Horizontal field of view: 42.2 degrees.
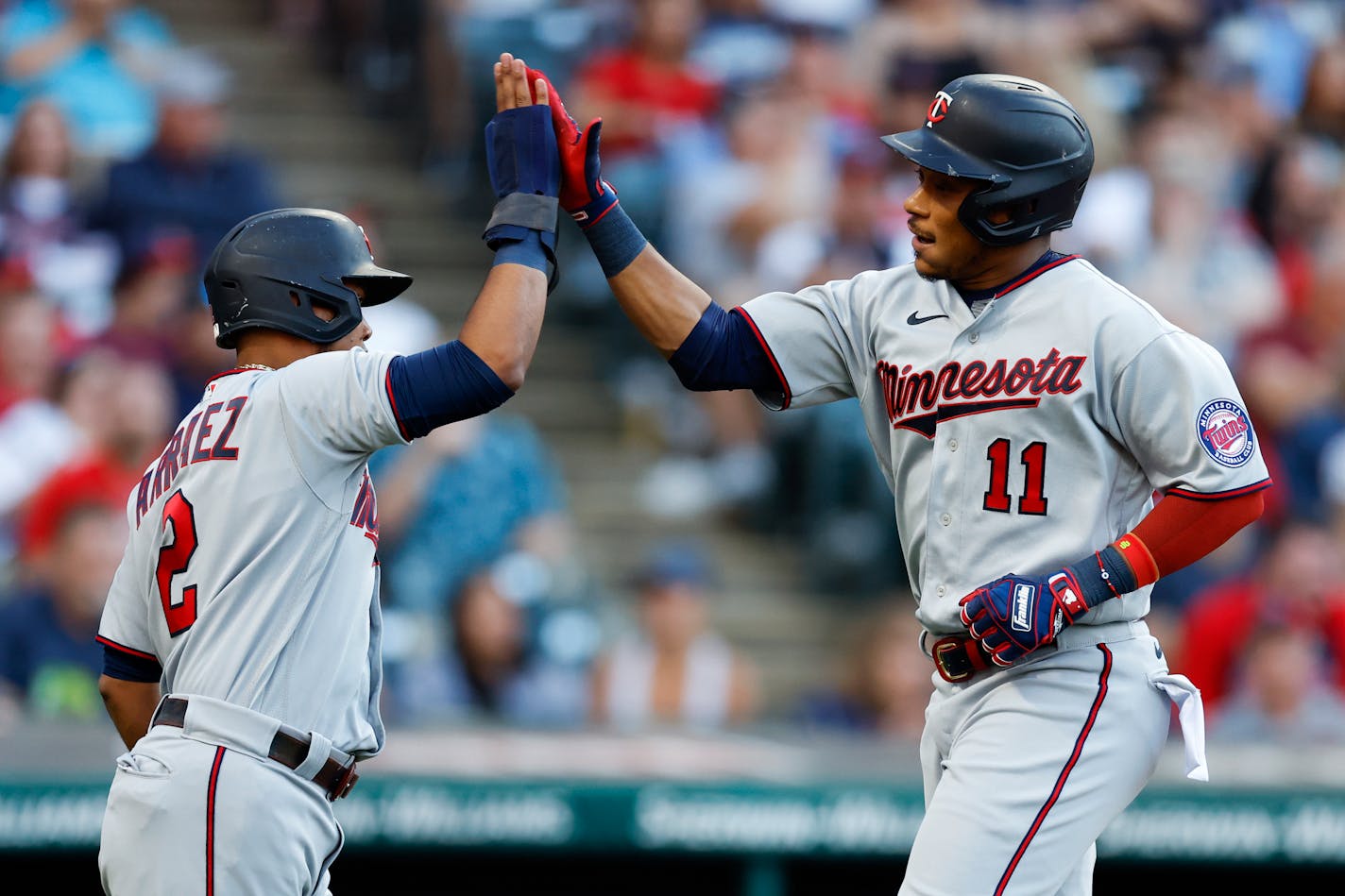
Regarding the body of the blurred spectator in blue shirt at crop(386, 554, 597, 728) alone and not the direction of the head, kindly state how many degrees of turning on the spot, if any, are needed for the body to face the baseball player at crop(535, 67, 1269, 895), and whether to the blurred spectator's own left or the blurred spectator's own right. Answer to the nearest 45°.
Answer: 0° — they already face them

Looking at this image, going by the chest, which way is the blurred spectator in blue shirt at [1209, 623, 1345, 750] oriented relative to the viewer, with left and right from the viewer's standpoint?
facing the viewer

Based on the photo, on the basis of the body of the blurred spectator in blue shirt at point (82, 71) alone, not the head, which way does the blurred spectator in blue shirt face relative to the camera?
toward the camera

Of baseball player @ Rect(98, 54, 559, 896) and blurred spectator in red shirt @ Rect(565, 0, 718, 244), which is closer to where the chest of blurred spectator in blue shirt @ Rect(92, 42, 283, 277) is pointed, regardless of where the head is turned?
the baseball player

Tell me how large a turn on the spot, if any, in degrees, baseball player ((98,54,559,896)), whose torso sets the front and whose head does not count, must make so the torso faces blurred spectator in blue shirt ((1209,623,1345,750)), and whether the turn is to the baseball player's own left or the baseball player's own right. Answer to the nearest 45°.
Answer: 0° — they already face them

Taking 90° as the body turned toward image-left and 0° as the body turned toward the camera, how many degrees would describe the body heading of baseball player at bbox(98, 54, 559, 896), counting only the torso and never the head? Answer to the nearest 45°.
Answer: approximately 225°

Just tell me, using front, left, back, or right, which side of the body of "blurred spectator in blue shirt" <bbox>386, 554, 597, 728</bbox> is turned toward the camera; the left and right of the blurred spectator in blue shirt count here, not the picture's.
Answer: front

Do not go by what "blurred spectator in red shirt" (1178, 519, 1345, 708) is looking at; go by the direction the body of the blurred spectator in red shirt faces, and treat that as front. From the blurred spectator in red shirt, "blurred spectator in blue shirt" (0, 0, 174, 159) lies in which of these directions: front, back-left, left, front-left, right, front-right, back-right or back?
right

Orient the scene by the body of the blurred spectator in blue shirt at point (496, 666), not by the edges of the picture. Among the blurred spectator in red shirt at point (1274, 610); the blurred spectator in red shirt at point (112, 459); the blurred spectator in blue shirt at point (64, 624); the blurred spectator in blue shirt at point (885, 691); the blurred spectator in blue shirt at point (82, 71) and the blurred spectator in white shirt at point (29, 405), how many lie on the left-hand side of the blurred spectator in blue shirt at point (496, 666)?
2

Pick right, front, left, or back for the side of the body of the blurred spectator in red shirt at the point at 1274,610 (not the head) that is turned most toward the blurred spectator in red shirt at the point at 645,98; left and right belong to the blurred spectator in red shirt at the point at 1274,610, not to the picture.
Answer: back

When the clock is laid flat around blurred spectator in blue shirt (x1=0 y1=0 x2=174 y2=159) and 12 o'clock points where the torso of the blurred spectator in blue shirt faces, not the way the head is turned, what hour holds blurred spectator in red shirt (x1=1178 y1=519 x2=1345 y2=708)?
The blurred spectator in red shirt is roughly at 10 o'clock from the blurred spectator in blue shirt.

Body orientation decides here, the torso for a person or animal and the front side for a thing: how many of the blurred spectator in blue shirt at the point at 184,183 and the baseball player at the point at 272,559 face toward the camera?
1

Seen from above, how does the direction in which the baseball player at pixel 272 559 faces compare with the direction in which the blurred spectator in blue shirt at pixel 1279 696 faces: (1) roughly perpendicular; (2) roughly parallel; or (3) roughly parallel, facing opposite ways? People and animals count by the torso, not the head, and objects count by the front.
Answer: roughly parallel, facing opposite ways

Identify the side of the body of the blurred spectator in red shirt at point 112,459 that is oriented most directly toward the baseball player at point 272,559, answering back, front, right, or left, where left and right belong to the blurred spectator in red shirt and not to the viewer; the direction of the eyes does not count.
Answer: front

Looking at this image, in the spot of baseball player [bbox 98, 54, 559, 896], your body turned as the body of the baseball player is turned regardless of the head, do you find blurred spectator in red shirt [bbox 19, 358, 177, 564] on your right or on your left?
on your left

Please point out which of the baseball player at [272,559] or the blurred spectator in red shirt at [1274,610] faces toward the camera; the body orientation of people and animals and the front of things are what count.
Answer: the blurred spectator in red shirt

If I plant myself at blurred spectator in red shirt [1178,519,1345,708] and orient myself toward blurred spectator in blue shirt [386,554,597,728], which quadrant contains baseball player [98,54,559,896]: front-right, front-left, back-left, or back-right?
front-left

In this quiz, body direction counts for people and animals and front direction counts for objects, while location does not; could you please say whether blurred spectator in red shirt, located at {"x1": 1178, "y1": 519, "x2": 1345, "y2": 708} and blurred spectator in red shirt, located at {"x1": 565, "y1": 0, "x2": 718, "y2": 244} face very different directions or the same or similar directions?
same or similar directions

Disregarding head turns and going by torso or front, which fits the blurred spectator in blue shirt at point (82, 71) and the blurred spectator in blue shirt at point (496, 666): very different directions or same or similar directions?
same or similar directions

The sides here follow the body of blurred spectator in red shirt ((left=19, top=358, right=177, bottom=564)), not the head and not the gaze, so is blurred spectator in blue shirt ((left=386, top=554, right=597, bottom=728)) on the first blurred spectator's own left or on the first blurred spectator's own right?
on the first blurred spectator's own left

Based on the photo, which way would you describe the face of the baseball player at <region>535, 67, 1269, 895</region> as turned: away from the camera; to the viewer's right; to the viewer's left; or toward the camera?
to the viewer's left

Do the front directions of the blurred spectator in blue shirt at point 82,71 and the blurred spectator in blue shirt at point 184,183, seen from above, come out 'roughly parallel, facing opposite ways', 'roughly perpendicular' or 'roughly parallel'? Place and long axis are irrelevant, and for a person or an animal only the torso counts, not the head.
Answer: roughly parallel
